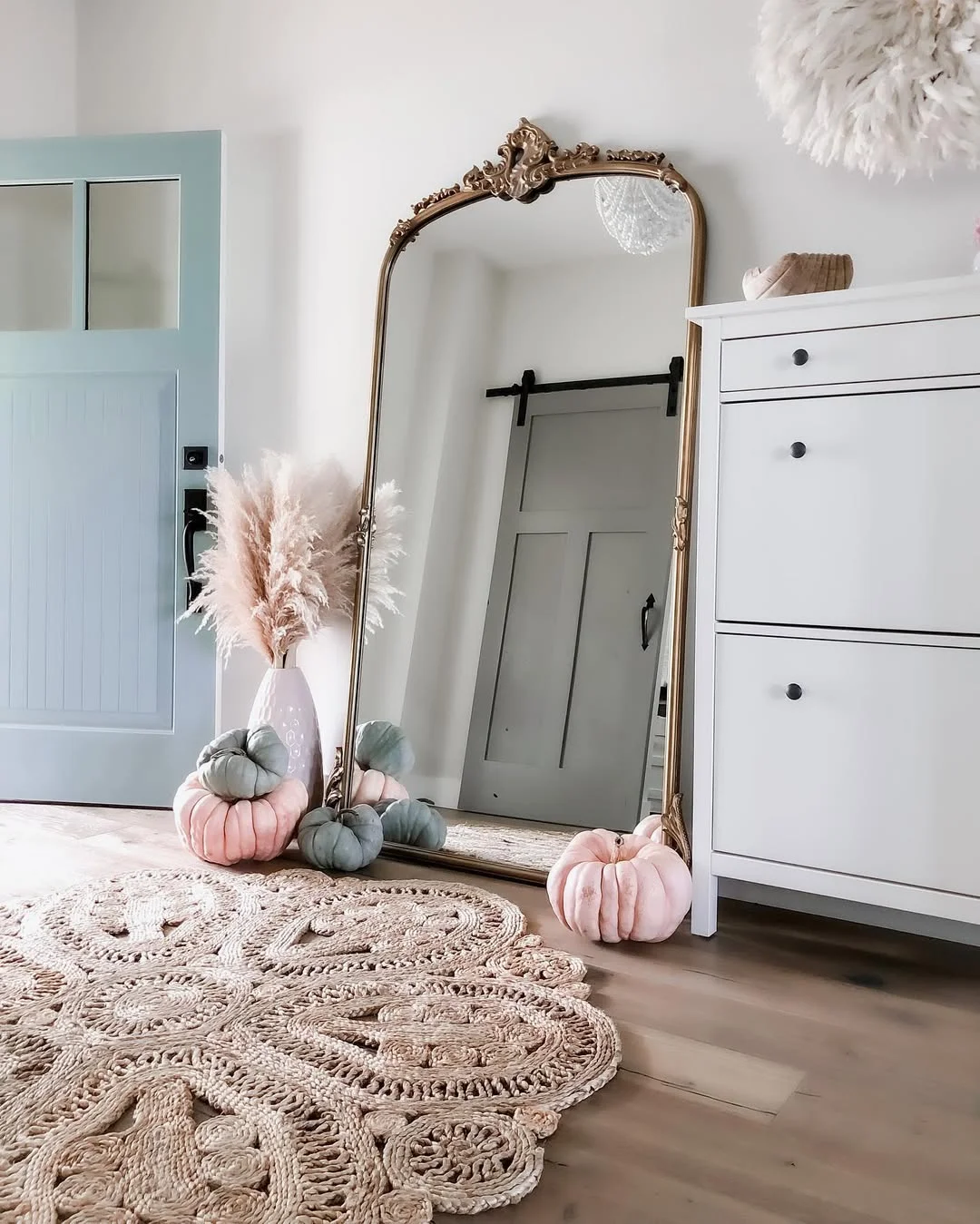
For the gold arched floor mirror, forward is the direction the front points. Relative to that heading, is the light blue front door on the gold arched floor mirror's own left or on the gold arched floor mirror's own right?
on the gold arched floor mirror's own right

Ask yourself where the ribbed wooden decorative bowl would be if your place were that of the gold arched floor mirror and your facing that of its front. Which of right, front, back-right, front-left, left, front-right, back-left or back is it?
left

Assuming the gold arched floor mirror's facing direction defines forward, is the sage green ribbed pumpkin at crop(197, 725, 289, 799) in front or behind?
in front

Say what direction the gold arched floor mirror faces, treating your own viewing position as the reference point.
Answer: facing the viewer and to the left of the viewer

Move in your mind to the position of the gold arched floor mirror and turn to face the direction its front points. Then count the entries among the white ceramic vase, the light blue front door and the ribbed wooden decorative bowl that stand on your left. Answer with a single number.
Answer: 1
